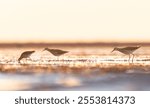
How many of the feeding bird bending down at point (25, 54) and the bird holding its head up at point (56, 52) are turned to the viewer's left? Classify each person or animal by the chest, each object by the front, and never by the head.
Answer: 2

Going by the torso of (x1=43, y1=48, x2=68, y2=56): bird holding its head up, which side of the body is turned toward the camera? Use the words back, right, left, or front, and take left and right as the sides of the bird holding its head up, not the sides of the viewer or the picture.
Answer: left

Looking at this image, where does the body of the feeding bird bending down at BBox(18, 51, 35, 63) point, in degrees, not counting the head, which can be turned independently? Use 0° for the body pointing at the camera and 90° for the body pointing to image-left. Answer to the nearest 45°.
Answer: approximately 90°
